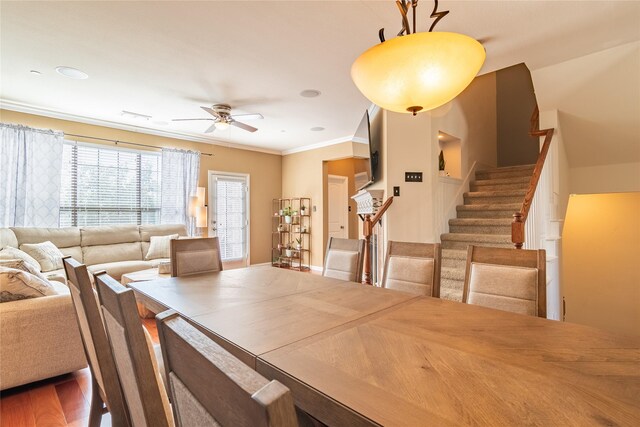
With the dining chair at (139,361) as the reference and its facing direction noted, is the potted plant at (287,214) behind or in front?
in front

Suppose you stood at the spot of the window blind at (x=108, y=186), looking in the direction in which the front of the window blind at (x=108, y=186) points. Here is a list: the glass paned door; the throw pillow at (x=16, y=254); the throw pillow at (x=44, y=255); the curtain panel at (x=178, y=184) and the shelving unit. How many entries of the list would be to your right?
2

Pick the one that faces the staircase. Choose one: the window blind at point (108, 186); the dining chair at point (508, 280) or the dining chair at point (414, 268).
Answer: the window blind

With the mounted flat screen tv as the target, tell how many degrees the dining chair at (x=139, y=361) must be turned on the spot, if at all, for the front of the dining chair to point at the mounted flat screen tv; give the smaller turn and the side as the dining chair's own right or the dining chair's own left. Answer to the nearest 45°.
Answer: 0° — it already faces it

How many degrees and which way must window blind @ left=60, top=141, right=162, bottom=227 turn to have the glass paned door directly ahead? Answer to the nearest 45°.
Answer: approximately 45° to its left

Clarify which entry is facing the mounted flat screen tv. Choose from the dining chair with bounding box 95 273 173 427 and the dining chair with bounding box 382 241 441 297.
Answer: the dining chair with bounding box 95 273 173 427

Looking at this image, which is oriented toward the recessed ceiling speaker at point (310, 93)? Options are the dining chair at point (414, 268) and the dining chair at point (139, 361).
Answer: the dining chair at point (139, 361)

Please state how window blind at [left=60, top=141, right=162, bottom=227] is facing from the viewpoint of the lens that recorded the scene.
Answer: facing the viewer and to the right of the viewer

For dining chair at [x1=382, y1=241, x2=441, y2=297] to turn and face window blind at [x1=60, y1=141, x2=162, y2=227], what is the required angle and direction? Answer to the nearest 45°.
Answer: approximately 45° to its right

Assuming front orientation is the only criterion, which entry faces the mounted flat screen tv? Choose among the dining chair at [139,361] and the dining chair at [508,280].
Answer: the dining chair at [139,361]

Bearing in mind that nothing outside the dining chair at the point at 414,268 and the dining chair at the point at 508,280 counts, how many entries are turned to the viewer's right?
0

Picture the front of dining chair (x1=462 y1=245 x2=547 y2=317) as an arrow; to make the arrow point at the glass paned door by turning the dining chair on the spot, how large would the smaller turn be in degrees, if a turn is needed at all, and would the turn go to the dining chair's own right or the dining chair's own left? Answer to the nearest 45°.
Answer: approximately 90° to the dining chair's own right

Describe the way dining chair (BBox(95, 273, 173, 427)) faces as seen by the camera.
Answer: facing away from the viewer and to the right of the viewer

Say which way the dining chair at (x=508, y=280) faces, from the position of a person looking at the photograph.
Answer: facing the viewer and to the left of the viewer

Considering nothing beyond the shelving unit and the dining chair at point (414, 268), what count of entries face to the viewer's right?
0

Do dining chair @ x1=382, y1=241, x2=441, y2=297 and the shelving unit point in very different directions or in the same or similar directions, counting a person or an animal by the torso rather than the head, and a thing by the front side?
same or similar directions
